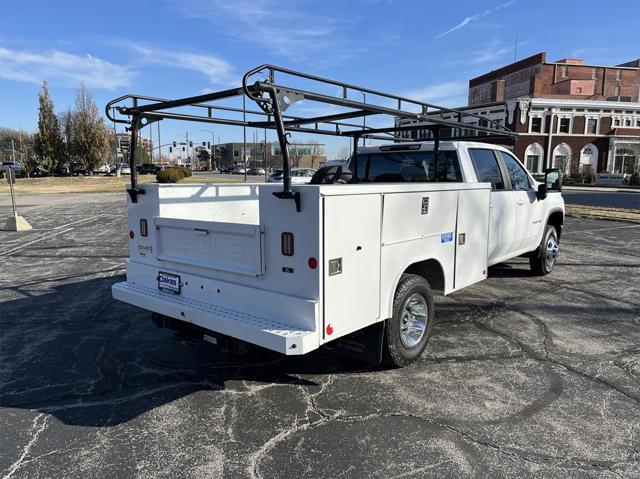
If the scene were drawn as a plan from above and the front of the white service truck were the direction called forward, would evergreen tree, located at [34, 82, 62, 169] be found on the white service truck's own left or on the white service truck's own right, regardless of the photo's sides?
on the white service truck's own left

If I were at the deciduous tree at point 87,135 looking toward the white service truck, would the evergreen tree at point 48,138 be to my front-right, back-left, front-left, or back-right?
back-right

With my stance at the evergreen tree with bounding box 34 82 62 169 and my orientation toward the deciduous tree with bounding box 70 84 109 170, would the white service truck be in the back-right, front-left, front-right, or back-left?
front-right

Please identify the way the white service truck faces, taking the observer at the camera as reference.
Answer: facing away from the viewer and to the right of the viewer

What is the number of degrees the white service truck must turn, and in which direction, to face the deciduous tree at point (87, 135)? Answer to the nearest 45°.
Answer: approximately 90° to its left
